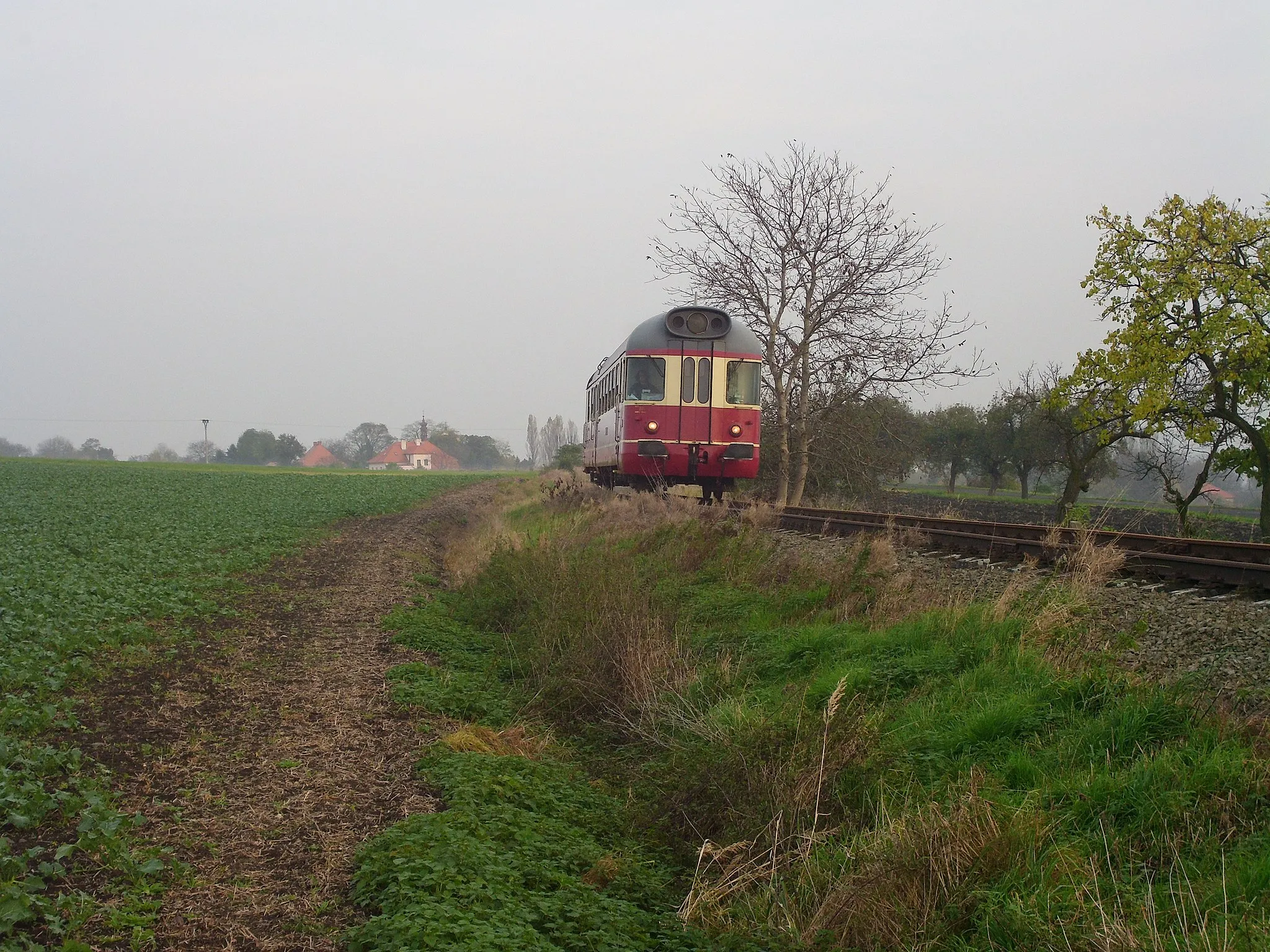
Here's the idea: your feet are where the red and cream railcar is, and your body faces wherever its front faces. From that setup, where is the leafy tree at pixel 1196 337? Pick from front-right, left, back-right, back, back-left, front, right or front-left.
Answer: left

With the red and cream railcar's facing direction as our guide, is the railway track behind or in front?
in front

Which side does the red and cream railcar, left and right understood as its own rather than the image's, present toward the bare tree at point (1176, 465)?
front

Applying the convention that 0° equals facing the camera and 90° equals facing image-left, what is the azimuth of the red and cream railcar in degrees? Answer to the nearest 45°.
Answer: approximately 0°
